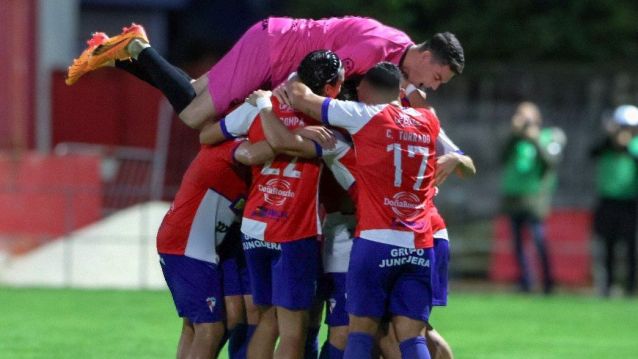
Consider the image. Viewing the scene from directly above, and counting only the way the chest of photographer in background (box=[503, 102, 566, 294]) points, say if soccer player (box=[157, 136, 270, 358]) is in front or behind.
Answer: in front

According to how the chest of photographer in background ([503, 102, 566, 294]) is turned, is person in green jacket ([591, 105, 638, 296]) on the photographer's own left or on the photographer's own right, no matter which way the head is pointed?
on the photographer's own left

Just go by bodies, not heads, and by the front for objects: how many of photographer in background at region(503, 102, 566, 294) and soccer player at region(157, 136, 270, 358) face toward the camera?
1

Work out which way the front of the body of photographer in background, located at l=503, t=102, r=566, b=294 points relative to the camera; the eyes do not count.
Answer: toward the camera

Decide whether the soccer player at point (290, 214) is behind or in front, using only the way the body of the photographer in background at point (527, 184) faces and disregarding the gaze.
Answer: in front

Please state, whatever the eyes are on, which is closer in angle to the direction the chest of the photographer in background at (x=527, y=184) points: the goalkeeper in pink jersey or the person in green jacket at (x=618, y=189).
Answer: the goalkeeper in pink jersey

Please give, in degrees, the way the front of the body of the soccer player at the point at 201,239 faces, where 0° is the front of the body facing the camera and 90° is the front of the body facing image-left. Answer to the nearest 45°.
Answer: approximately 270°

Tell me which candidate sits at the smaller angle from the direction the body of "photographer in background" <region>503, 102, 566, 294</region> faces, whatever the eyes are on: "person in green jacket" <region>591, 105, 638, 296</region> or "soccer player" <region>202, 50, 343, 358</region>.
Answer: the soccer player
